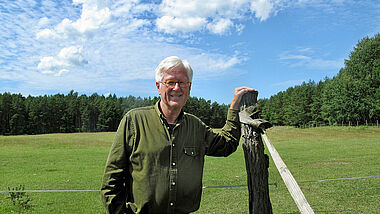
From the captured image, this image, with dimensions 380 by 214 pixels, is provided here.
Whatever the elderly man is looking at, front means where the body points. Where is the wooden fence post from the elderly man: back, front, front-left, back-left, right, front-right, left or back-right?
back-left

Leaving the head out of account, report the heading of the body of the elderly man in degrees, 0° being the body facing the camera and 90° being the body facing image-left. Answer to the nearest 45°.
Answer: approximately 0°
